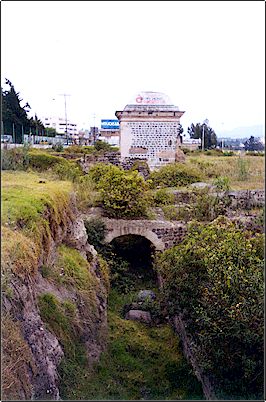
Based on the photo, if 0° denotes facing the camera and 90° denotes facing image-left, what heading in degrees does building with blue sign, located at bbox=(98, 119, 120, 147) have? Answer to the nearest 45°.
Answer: approximately 0°

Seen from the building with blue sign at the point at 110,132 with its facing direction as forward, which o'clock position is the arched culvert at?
The arched culvert is roughly at 12 o'clock from the building with blue sign.

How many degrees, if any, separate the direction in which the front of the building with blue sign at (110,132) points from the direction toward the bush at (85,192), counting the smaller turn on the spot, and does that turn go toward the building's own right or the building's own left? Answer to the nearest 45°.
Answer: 0° — it already faces it

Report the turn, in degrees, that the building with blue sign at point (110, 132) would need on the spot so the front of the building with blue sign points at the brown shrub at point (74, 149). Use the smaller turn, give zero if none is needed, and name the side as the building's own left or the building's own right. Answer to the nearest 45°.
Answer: approximately 45° to the building's own right

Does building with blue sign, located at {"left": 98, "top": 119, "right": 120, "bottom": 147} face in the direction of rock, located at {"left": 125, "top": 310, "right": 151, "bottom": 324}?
yes

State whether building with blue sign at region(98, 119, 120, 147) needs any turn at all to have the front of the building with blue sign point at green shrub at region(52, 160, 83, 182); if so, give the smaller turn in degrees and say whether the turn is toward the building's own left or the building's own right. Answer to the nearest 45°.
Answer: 0° — it already faces it

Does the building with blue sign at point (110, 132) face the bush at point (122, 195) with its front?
yes

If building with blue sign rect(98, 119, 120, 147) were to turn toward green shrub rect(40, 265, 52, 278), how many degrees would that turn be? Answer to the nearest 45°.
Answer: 0° — it already faces it

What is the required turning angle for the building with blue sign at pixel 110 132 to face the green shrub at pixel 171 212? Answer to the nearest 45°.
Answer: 0° — it already faces it
